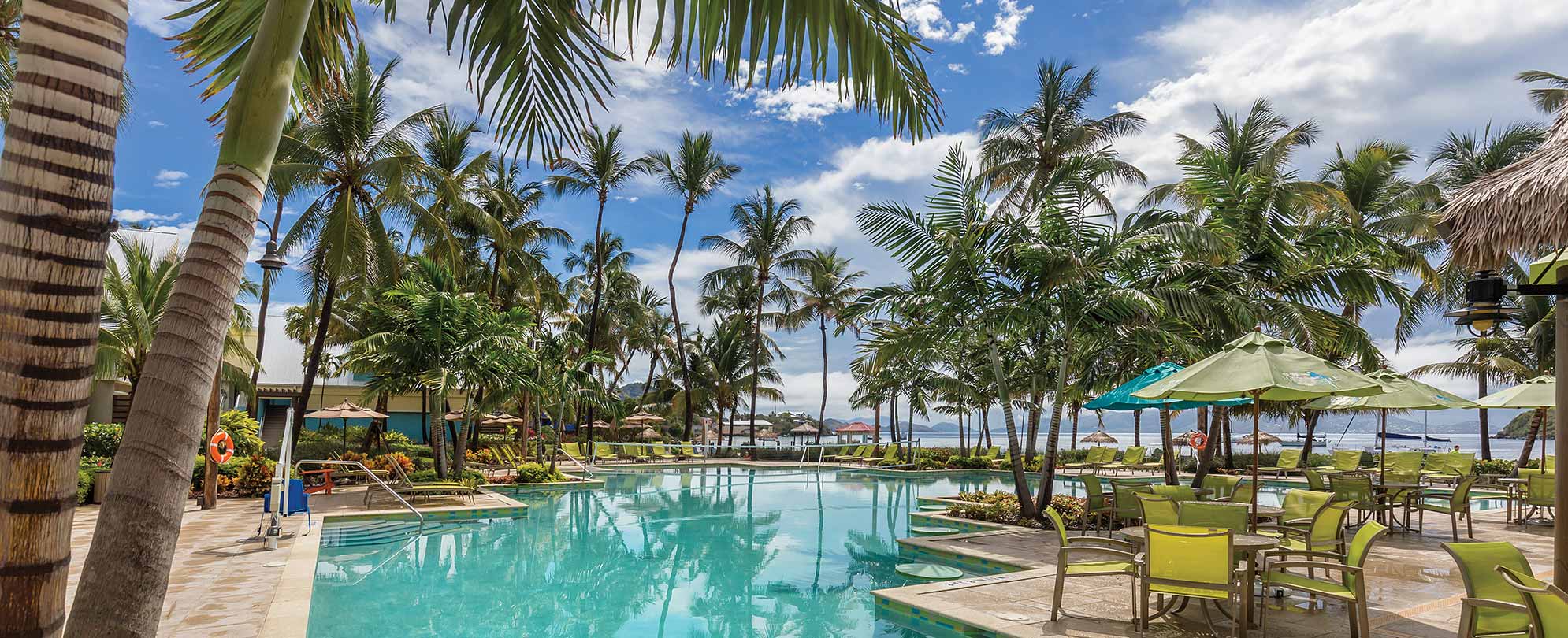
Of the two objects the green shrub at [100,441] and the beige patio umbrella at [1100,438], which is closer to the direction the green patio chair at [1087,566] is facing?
the beige patio umbrella

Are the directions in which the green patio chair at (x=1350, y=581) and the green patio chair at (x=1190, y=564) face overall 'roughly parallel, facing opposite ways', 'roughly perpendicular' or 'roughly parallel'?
roughly perpendicular

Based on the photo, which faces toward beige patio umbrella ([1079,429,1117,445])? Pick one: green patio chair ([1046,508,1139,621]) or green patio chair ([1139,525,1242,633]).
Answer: green patio chair ([1139,525,1242,633])

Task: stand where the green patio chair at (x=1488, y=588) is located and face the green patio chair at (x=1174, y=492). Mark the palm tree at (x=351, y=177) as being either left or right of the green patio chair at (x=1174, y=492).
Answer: left

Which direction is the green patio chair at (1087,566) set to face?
to the viewer's right

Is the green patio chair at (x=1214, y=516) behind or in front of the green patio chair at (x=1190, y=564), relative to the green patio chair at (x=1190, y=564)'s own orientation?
in front

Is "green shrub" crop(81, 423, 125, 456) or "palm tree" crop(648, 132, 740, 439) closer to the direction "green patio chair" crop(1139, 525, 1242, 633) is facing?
the palm tree

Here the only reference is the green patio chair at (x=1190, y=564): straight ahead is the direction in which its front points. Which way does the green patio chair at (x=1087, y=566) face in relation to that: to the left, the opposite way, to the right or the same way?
to the right

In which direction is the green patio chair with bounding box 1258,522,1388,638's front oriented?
to the viewer's left

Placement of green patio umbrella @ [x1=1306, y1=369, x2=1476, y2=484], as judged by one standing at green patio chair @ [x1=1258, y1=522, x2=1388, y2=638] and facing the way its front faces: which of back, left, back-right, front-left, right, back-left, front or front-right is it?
right

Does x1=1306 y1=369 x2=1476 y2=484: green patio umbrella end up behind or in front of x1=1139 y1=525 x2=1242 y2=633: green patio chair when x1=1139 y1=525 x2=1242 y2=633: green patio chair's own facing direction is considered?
in front

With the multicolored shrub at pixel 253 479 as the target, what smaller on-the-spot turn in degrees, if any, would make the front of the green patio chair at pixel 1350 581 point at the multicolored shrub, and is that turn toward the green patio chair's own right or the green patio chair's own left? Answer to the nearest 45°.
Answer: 0° — it already faces it

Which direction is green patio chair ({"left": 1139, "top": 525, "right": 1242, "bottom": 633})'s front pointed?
away from the camera

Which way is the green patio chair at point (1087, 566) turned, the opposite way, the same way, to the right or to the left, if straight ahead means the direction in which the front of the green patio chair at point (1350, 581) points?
the opposite way
